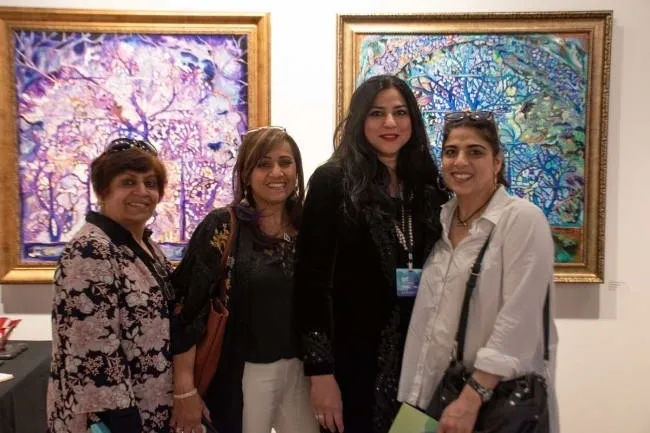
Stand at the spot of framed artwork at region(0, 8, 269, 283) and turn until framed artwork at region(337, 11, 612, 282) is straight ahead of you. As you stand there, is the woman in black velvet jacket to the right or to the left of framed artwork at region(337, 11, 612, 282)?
right

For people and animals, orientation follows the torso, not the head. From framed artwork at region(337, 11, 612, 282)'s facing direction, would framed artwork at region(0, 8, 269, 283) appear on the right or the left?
on its right

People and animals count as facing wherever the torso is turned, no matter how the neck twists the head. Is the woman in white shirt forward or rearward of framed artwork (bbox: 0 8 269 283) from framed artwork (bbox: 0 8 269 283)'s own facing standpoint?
forward

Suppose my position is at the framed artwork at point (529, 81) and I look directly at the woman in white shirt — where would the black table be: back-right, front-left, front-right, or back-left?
front-right

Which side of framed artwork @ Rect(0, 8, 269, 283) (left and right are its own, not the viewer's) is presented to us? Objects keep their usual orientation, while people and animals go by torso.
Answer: front

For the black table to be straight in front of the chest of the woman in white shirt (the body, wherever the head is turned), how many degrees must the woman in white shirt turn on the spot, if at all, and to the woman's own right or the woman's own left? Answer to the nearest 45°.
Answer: approximately 45° to the woman's own right

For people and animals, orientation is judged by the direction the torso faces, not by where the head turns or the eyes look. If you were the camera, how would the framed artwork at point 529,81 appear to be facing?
facing the viewer

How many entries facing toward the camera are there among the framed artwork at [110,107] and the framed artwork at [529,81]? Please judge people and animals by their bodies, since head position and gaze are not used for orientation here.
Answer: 2
